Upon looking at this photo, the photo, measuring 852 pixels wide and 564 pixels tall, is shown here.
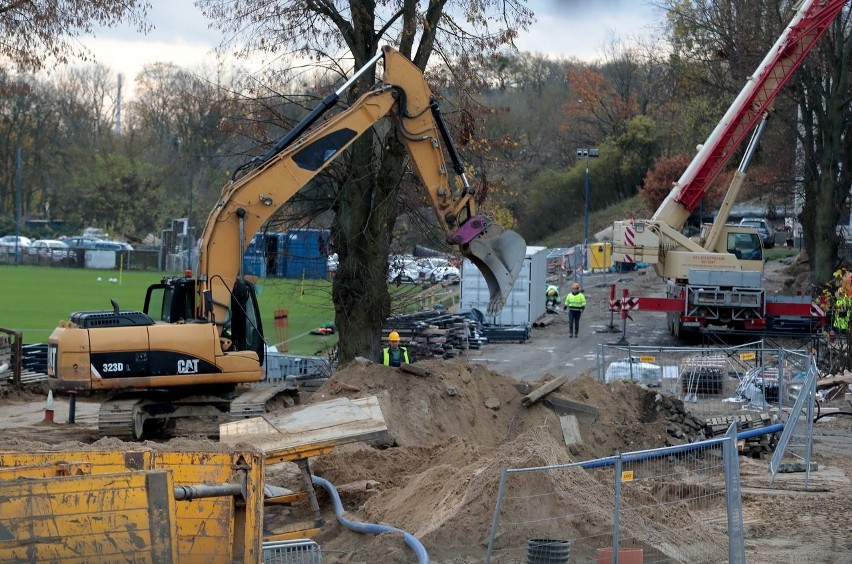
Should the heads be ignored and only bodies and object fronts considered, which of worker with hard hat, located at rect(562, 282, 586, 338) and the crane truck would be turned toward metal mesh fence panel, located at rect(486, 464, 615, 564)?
the worker with hard hat

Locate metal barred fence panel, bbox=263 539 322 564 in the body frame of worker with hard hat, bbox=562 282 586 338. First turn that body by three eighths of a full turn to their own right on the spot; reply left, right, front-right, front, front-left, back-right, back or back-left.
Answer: back-left

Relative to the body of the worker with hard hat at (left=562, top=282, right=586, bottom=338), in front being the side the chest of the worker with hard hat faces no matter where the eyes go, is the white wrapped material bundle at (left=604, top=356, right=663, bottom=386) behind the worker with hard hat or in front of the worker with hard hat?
in front

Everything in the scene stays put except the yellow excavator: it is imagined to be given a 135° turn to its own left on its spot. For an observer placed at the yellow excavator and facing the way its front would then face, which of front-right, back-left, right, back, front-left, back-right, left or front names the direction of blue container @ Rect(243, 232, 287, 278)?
front-right

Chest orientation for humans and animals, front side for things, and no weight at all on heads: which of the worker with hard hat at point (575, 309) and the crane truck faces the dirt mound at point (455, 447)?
the worker with hard hat

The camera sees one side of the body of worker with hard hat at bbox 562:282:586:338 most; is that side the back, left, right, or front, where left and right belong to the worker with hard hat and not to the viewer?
front

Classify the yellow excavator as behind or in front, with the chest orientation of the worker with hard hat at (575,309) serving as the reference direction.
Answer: in front

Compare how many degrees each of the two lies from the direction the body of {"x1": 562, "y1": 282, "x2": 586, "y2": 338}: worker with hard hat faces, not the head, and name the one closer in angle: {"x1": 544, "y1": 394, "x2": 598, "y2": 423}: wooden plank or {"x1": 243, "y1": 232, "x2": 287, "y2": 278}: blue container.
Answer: the wooden plank

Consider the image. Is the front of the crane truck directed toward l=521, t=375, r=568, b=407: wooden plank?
no

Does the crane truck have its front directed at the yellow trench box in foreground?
no

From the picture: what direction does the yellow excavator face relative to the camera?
to the viewer's right

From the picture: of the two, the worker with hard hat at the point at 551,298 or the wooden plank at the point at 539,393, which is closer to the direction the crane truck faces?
the worker with hard hat
